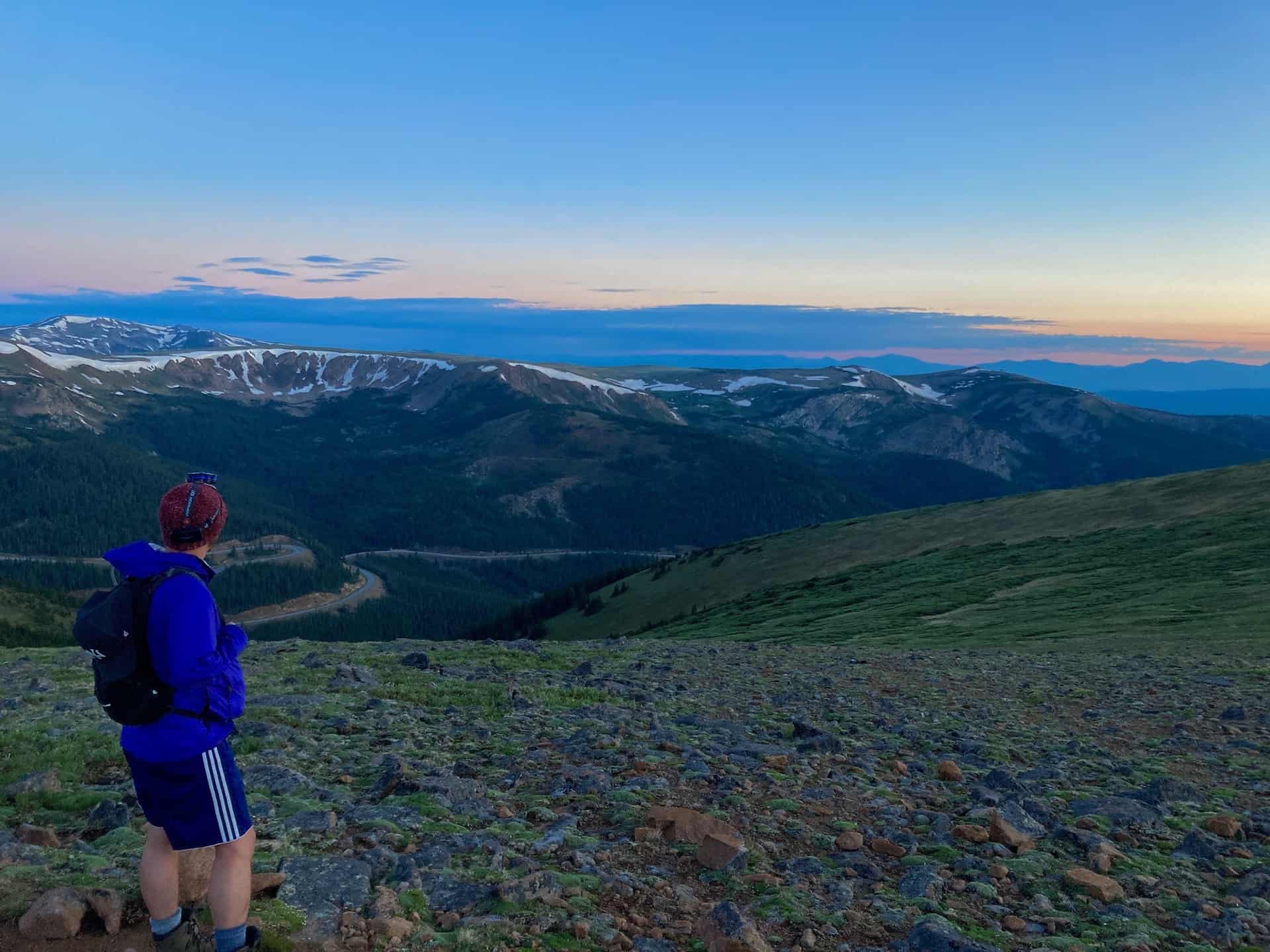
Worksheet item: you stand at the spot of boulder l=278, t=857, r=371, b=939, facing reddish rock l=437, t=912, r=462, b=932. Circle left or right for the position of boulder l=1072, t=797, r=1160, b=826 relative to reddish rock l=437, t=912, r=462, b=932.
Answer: left

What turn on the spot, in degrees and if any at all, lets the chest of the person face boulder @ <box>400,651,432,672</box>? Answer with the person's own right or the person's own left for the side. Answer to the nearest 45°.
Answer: approximately 45° to the person's own left

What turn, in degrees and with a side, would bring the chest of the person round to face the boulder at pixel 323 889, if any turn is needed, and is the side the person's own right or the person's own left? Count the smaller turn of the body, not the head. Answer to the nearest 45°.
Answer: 0° — they already face it

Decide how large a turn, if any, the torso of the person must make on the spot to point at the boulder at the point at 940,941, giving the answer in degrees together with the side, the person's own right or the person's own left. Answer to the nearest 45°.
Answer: approximately 45° to the person's own right

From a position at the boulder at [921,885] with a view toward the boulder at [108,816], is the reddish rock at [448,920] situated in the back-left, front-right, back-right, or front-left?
front-left

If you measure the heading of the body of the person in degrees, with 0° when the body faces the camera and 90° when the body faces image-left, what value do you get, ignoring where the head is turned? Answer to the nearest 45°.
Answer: approximately 225°

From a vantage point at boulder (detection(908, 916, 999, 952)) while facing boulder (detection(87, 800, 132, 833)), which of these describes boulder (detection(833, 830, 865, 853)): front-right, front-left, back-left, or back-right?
front-right

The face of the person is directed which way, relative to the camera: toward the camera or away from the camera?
away from the camera
